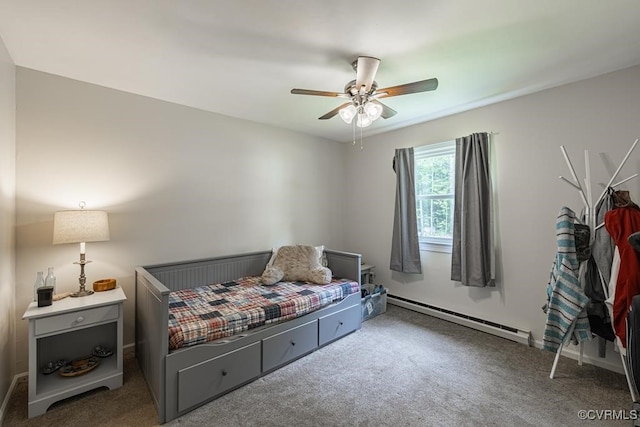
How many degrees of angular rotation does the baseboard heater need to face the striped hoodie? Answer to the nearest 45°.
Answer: approximately 90° to its left

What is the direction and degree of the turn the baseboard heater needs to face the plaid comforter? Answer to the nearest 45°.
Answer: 0° — it already faces it

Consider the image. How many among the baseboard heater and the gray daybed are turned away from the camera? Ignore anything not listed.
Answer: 0

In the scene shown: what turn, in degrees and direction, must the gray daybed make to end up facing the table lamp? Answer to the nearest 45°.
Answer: approximately 135° to its right

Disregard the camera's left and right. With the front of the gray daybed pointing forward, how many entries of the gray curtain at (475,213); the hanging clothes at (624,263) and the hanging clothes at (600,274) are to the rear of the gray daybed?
0

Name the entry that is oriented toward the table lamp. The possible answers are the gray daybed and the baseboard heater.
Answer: the baseboard heater

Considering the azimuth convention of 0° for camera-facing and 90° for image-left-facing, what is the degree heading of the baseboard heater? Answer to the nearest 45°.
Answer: approximately 45°

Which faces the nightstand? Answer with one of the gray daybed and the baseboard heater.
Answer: the baseboard heater

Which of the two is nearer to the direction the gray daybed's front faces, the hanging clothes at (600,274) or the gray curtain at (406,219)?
the hanging clothes

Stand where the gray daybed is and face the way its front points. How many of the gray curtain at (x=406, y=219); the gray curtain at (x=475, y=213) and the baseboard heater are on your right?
0

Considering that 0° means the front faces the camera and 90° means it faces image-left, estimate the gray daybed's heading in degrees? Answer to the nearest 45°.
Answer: approximately 315°

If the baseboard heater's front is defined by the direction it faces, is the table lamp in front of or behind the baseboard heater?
in front

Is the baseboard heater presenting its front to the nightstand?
yes

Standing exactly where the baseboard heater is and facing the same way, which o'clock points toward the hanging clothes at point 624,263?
The hanging clothes is roughly at 9 o'clock from the baseboard heater.
